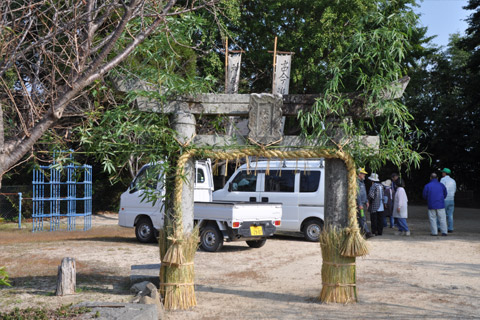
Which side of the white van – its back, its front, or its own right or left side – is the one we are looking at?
left

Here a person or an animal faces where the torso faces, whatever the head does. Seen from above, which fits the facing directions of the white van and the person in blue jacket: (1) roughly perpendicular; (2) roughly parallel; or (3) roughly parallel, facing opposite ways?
roughly perpendicular

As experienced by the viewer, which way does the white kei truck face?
facing away from the viewer and to the left of the viewer

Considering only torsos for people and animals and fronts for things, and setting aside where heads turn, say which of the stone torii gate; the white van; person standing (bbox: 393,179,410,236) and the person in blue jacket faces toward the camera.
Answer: the stone torii gate

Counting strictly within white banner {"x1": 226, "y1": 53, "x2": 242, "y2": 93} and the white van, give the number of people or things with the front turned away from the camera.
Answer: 0

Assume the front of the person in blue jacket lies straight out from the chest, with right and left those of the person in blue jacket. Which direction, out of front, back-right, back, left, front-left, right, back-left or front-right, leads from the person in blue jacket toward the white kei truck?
back-left

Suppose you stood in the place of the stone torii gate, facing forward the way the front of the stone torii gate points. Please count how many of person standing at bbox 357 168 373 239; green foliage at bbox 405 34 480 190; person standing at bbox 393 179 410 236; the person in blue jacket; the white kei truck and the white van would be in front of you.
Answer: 0

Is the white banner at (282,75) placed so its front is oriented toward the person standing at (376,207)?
no

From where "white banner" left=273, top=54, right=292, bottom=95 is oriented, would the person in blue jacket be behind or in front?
behind

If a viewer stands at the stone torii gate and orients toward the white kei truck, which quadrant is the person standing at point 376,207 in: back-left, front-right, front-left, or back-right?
front-right

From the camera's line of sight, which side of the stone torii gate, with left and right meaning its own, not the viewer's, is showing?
front

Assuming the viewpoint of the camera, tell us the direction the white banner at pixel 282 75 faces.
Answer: facing the viewer

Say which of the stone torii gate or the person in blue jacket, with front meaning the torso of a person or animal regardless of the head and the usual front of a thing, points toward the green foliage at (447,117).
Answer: the person in blue jacket
